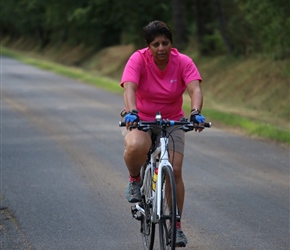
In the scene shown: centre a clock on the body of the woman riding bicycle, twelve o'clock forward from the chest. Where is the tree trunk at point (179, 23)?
The tree trunk is roughly at 6 o'clock from the woman riding bicycle.

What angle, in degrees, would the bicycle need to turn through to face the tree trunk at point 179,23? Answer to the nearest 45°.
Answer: approximately 180°

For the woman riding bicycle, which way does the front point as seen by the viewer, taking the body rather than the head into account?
toward the camera

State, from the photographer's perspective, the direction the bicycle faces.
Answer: facing the viewer
